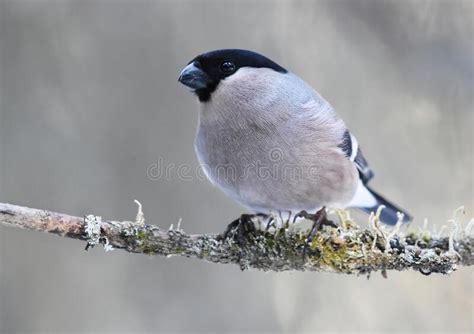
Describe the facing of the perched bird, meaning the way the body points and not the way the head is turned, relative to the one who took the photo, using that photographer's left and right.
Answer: facing the viewer and to the left of the viewer
